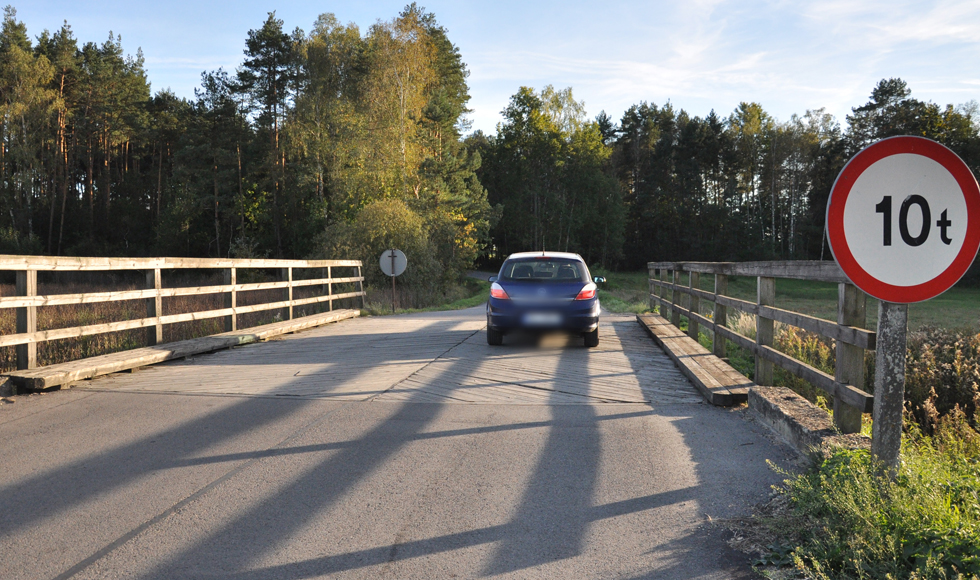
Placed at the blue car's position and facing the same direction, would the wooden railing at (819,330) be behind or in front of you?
behind

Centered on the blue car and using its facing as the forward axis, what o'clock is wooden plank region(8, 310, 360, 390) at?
The wooden plank is roughly at 8 o'clock from the blue car.

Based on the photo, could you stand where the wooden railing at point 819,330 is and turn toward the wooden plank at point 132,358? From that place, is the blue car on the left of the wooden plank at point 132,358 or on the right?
right

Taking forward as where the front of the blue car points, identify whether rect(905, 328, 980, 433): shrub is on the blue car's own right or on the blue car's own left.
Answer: on the blue car's own right

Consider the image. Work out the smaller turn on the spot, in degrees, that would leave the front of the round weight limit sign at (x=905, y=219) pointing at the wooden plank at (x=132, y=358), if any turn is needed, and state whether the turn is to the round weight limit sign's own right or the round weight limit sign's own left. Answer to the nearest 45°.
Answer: approximately 90° to the round weight limit sign's own right

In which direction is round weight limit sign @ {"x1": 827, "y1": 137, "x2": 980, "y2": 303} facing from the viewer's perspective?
toward the camera

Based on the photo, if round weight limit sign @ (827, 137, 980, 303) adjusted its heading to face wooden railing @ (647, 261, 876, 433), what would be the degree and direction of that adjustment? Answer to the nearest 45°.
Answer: approximately 180°

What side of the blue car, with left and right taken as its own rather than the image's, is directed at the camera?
back
